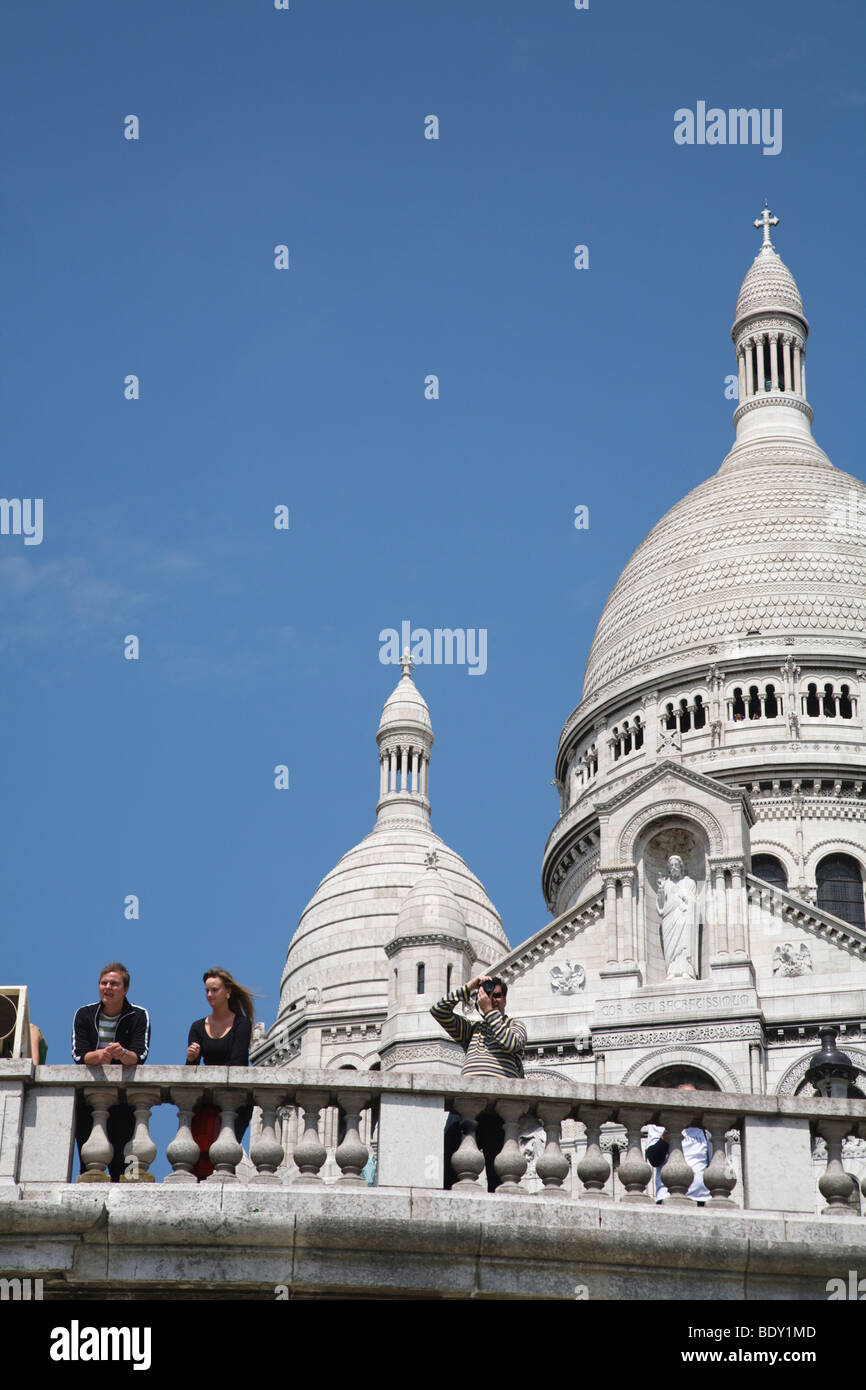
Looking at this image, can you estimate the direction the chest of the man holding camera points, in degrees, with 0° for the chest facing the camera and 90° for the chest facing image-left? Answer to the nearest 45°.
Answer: approximately 45°
